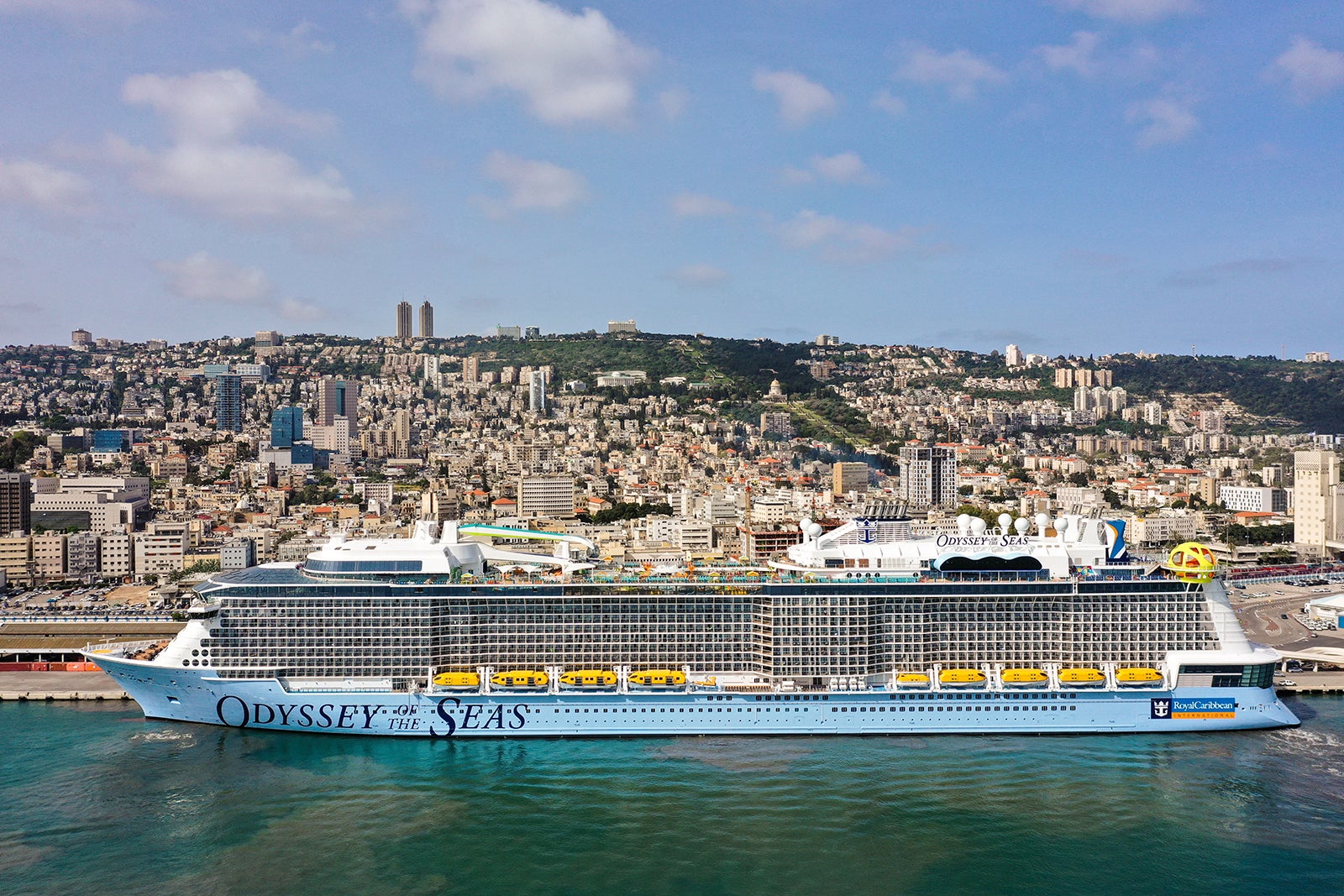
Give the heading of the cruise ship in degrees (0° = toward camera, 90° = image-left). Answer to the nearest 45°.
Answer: approximately 90°

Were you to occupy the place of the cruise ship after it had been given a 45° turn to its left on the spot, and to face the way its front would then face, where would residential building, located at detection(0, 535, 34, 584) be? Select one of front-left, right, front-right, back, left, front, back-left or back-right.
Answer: right
